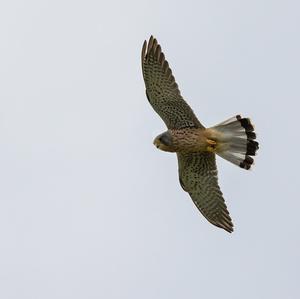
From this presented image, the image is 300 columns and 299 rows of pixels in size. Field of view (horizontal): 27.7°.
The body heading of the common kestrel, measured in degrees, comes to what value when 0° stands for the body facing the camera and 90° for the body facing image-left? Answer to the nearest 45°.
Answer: approximately 90°
